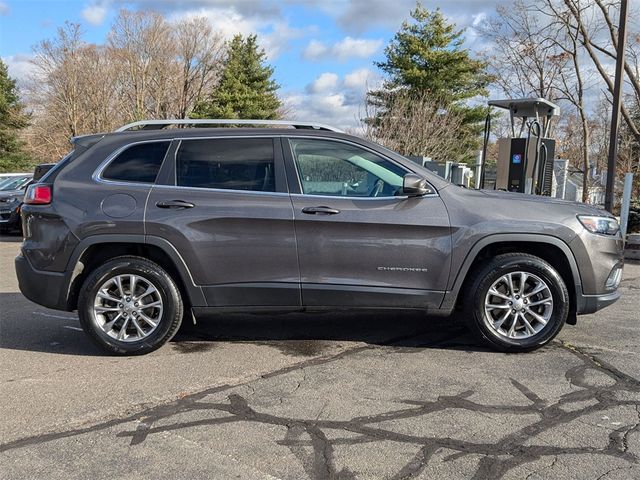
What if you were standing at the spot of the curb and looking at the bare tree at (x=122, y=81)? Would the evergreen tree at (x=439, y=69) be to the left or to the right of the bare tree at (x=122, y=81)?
right

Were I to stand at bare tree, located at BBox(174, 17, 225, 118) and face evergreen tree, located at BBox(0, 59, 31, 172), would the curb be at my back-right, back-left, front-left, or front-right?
back-left

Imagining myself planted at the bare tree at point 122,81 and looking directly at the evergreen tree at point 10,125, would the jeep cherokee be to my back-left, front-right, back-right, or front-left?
back-left

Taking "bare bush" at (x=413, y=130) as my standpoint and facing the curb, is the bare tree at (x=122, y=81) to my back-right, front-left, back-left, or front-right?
back-right

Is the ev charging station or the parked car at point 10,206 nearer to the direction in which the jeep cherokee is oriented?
the ev charging station

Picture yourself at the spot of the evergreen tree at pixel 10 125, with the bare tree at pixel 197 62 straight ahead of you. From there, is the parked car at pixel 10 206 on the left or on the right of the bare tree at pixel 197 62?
right

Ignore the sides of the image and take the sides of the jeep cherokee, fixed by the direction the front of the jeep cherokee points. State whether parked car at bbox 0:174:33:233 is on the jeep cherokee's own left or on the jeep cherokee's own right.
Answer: on the jeep cherokee's own left

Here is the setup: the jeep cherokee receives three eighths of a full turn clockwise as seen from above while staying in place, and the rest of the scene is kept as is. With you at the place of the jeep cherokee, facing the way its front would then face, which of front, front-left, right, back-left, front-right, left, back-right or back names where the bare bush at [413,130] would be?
back-right

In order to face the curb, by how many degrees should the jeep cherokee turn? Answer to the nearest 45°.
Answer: approximately 45° to its left

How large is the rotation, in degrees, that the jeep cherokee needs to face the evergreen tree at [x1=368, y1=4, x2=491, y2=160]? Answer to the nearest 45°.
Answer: approximately 90° to its left

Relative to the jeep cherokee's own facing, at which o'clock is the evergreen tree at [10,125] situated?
The evergreen tree is roughly at 8 o'clock from the jeep cherokee.

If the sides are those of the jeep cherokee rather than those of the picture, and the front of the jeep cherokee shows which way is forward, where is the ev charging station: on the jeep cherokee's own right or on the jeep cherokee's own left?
on the jeep cherokee's own left

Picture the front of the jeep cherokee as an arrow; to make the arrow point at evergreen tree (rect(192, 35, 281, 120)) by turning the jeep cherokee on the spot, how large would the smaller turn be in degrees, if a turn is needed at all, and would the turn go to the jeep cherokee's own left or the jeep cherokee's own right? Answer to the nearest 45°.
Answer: approximately 90° to the jeep cherokee's own left

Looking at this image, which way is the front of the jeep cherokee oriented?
to the viewer's right
